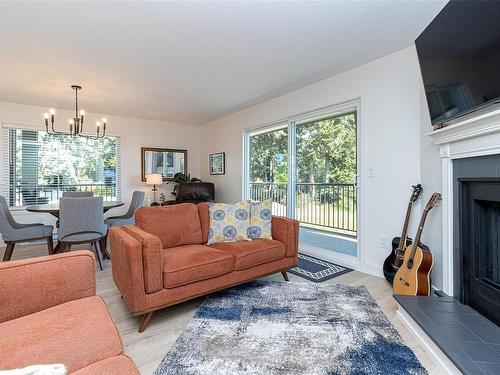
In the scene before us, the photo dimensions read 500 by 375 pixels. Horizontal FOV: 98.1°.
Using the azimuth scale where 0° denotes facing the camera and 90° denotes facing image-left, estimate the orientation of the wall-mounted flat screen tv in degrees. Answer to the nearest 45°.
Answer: approximately 45°

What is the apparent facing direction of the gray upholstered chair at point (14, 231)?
to the viewer's right

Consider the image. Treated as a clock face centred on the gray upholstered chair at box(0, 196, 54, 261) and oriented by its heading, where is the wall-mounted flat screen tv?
The wall-mounted flat screen tv is roughly at 2 o'clock from the gray upholstered chair.

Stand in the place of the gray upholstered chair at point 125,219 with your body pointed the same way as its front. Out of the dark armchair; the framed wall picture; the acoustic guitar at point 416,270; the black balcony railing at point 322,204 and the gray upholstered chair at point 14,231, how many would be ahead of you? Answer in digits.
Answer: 1

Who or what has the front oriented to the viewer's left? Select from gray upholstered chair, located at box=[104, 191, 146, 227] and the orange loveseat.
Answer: the gray upholstered chair

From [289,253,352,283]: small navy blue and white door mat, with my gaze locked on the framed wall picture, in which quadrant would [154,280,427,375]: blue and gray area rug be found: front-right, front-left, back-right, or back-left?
back-left

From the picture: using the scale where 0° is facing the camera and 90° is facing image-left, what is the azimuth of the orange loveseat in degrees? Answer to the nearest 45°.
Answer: approximately 315°

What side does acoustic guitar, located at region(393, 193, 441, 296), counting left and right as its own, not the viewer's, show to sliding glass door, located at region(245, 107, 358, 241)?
right

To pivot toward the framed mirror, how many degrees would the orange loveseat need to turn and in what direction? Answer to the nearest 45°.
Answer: approximately 135° to its left

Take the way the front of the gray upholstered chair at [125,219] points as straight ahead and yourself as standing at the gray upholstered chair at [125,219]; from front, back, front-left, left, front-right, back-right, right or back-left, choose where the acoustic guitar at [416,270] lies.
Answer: back-left

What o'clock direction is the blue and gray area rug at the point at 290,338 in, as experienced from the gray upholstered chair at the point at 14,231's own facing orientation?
The blue and gray area rug is roughly at 2 o'clock from the gray upholstered chair.

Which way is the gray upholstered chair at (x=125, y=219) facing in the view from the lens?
facing to the left of the viewer

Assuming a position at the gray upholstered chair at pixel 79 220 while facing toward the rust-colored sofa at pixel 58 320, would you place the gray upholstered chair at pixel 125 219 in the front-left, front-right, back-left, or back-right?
back-left
